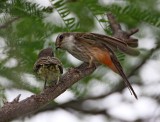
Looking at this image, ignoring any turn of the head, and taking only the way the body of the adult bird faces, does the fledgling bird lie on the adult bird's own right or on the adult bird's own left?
on the adult bird's own left

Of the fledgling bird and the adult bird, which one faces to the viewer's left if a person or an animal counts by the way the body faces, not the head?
the adult bird

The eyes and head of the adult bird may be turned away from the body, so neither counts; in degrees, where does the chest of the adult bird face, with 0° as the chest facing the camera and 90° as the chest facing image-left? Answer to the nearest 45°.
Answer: approximately 90°

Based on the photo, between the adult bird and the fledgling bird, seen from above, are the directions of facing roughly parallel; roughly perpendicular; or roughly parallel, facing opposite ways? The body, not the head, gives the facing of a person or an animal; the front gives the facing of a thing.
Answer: roughly perpendicular

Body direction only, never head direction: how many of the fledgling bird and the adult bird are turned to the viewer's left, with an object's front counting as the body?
1

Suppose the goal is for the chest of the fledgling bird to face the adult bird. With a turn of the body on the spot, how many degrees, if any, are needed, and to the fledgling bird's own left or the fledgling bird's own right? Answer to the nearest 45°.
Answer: approximately 135° to the fledgling bird's own left
